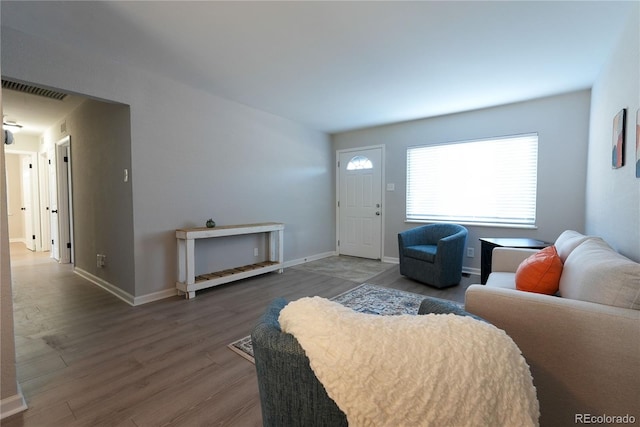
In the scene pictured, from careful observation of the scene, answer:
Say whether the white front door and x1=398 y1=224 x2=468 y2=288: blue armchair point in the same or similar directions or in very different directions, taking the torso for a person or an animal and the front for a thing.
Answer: same or similar directions

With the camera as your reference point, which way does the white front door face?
facing the viewer and to the left of the viewer

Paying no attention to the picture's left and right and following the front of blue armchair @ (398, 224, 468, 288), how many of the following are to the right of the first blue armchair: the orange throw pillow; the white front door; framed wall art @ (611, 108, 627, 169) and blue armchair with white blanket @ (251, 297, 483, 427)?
1

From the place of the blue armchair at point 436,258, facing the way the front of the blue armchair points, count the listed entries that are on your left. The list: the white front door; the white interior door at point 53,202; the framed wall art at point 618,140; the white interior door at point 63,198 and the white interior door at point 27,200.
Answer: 1

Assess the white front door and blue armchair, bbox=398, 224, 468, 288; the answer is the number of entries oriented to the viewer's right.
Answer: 0

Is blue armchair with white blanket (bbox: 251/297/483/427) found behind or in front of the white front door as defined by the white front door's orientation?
in front

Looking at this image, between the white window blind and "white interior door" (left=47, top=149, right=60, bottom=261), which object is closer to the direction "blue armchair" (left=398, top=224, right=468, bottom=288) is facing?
the white interior door

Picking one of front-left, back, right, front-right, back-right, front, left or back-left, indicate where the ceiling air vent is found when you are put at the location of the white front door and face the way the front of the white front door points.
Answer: front

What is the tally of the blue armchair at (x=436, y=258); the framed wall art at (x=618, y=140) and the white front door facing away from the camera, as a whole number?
0

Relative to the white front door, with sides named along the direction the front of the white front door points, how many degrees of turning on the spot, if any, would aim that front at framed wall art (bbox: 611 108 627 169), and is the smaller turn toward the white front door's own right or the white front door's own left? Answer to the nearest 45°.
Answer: approximately 90° to the white front door's own left

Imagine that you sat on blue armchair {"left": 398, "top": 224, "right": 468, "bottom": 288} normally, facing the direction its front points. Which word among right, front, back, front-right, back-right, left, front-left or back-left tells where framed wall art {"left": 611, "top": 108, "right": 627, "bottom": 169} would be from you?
left

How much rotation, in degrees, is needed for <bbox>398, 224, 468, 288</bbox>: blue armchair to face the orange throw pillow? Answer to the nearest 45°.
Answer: approximately 45° to its left

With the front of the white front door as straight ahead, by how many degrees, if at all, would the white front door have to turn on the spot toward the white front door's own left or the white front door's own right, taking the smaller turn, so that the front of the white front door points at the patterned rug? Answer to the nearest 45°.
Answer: approximately 45° to the white front door's own left

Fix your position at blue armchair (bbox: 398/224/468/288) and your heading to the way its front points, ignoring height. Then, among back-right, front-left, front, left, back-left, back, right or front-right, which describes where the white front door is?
right

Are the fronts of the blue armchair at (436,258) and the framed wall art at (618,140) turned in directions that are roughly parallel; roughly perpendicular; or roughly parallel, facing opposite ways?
roughly perpendicular

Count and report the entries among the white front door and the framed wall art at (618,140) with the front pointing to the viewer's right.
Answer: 0

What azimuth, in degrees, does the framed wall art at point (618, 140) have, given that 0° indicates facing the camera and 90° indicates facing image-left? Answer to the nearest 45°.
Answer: approximately 90°
